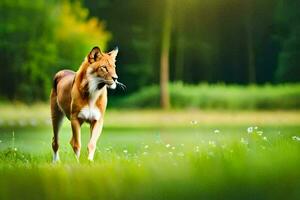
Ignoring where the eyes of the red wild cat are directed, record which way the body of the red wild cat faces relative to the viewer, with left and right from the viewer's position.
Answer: facing the viewer and to the right of the viewer

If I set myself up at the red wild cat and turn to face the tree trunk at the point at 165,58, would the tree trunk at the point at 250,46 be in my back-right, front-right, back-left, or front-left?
front-right

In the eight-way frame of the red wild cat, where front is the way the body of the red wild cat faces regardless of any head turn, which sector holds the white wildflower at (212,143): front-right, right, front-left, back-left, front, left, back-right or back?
front-left

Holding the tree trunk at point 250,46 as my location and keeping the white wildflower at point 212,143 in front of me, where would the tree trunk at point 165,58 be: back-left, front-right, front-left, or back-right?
front-right

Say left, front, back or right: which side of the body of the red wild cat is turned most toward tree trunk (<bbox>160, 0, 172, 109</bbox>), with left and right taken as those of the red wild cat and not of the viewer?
left
